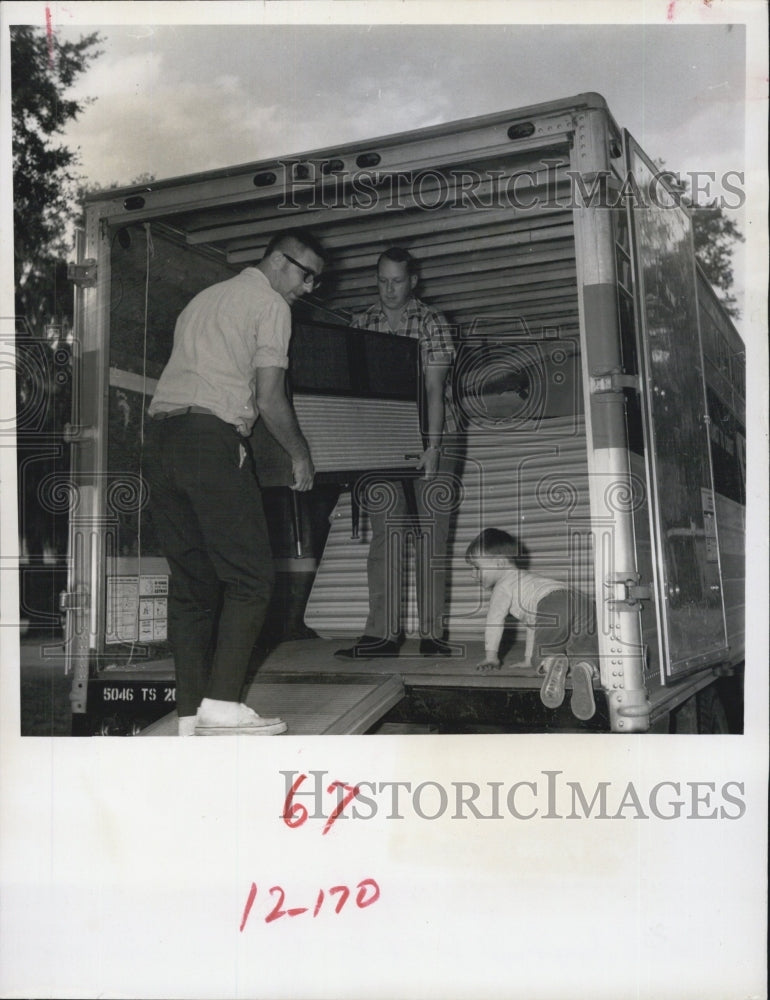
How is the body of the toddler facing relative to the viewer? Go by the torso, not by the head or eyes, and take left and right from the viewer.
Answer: facing away from the viewer and to the left of the viewer

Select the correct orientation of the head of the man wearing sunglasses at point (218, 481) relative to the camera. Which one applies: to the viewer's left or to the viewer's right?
to the viewer's right

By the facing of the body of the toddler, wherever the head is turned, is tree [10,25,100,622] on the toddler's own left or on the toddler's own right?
on the toddler's own right

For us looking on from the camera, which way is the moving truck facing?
facing away from the viewer and to the right of the viewer

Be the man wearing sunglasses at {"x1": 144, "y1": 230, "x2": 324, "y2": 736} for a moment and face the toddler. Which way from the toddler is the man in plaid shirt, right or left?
left

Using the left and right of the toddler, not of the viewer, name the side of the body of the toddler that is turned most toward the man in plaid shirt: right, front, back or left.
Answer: front
